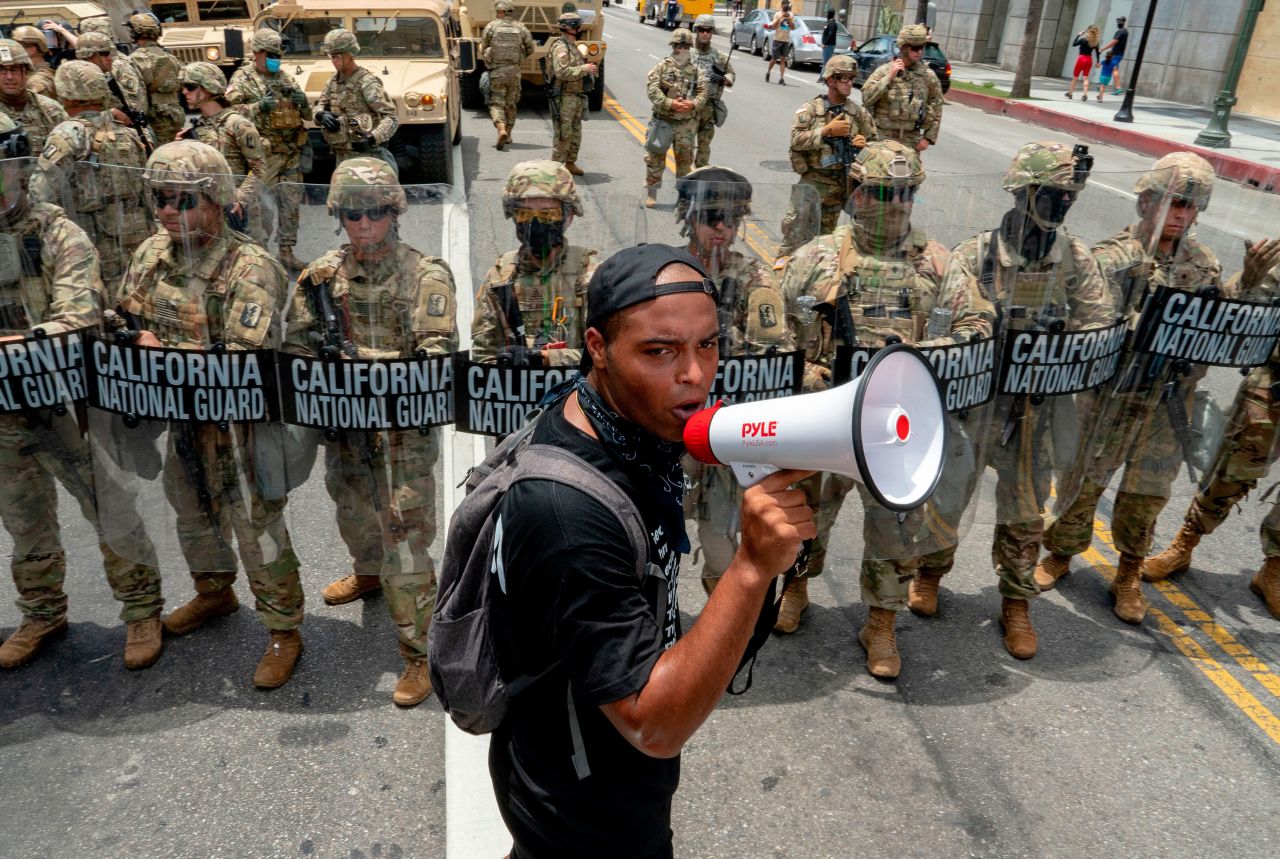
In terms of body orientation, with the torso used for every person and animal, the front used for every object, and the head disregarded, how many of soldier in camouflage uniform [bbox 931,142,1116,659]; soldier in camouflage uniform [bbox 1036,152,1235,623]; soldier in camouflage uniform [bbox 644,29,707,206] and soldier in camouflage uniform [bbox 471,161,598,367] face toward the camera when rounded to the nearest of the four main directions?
4

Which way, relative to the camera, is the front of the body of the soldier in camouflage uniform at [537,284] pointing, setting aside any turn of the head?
toward the camera

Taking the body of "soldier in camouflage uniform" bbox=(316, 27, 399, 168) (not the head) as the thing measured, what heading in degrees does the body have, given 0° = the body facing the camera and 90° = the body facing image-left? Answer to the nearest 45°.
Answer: approximately 45°

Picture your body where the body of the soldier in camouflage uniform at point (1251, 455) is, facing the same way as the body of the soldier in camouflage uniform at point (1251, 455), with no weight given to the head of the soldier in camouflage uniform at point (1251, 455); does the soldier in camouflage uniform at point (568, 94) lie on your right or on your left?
on your right

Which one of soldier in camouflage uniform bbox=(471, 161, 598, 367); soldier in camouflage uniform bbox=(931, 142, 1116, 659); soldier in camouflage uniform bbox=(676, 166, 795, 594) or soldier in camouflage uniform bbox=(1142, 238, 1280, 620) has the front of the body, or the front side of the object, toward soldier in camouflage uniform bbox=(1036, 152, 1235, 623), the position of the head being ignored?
soldier in camouflage uniform bbox=(1142, 238, 1280, 620)

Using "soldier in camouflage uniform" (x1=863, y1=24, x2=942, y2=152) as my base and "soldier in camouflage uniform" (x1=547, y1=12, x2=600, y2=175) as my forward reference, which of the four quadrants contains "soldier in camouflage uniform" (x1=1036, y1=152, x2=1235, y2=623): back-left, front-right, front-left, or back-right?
back-left

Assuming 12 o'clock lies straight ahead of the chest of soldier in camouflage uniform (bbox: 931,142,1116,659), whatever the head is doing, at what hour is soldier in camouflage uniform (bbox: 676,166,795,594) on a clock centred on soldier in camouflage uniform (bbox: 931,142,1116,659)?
soldier in camouflage uniform (bbox: 676,166,795,594) is roughly at 2 o'clock from soldier in camouflage uniform (bbox: 931,142,1116,659).

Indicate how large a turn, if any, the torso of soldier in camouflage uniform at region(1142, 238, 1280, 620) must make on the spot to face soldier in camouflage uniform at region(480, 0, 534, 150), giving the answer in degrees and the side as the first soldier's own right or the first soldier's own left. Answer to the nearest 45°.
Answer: approximately 90° to the first soldier's own right

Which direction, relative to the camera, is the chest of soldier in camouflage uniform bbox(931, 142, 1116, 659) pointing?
toward the camera

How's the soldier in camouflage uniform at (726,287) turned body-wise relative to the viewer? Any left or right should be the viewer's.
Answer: facing the viewer and to the left of the viewer

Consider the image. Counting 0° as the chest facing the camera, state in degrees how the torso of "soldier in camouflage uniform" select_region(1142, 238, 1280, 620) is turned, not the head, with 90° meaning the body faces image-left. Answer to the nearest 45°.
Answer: approximately 45°

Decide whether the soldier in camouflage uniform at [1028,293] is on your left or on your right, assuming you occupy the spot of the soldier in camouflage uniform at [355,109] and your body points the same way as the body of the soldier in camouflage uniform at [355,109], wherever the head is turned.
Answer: on your left

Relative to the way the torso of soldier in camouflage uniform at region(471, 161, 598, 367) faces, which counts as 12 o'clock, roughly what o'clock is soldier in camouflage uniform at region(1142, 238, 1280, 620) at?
soldier in camouflage uniform at region(1142, 238, 1280, 620) is roughly at 9 o'clock from soldier in camouflage uniform at region(471, 161, 598, 367).
